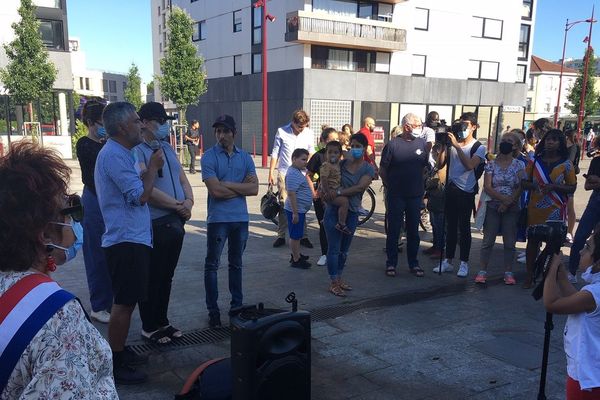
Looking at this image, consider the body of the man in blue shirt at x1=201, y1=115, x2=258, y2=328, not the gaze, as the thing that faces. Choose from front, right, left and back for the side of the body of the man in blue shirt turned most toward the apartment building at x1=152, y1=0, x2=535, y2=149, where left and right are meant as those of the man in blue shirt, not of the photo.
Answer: back

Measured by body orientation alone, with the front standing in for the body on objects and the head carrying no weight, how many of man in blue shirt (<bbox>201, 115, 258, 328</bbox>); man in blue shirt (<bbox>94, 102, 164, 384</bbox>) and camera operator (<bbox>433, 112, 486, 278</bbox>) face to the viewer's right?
1

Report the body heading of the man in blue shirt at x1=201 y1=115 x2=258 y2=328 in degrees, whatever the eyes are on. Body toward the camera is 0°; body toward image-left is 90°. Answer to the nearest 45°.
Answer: approximately 0°

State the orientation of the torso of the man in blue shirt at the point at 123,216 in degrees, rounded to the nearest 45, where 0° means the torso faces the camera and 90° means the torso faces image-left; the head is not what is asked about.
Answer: approximately 270°

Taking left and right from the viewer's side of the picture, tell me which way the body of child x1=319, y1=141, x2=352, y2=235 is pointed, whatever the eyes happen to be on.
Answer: facing the viewer and to the right of the viewer

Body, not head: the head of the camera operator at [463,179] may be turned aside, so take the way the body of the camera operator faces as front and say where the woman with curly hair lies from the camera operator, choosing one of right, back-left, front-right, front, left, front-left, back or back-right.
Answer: front-left

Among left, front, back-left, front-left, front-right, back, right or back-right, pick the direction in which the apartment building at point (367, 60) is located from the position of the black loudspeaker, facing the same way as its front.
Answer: back-left

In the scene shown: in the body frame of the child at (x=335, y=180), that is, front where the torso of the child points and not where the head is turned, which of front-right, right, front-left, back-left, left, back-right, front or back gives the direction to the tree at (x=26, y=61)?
back

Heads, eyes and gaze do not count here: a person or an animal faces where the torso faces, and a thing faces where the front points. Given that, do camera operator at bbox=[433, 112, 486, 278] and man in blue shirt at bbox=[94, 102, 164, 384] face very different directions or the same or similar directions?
very different directions

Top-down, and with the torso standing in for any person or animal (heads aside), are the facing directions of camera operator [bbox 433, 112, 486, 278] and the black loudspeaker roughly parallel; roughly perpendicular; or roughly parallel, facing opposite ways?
roughly perpendicular

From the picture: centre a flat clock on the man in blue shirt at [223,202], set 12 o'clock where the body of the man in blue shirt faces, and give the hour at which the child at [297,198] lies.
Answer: The child is roughly at 7 o'clock from the man in blue shirt.

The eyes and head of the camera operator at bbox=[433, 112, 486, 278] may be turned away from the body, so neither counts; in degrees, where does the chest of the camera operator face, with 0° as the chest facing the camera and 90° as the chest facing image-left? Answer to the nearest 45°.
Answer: approximately 45°

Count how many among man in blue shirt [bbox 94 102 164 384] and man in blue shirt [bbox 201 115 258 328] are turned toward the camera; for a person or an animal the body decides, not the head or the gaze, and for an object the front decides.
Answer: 1
